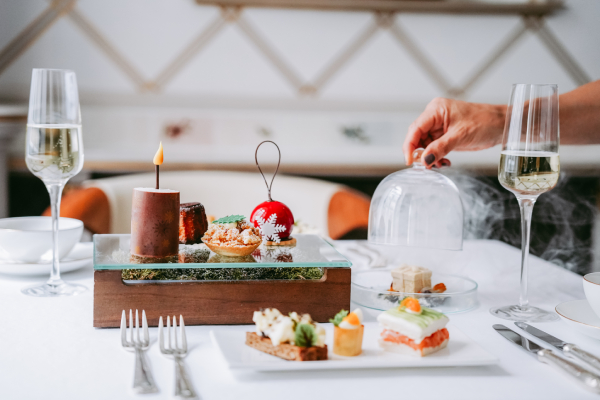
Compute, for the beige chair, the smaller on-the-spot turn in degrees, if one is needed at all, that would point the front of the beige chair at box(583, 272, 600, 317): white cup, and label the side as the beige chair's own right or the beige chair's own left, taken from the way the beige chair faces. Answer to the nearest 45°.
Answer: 0° — it already faces it

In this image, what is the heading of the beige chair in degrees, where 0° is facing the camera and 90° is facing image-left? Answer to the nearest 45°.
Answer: approximately 0°

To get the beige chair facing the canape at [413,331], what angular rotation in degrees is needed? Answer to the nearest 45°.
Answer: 0° — it already faces it

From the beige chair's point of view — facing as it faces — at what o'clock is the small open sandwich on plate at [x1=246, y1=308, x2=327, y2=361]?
The small open sandwich on plate is roughly at 12 o'clock from the beige chair.

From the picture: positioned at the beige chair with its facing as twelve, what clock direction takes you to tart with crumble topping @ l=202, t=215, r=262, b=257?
The tart with crumble topping is roughly at 12 o'clock from the beige chair.

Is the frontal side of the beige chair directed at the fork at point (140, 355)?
yes
